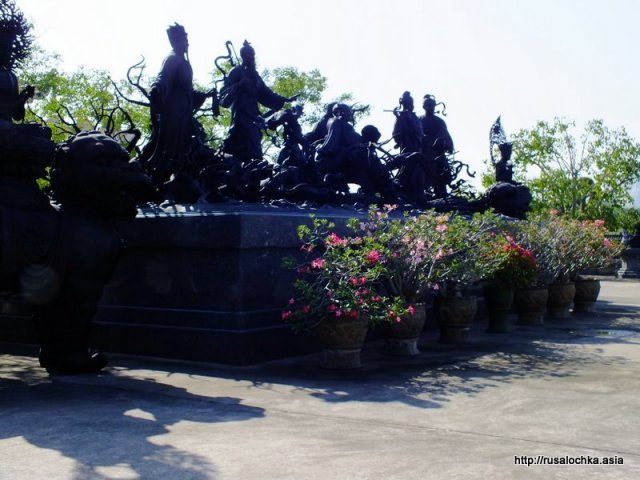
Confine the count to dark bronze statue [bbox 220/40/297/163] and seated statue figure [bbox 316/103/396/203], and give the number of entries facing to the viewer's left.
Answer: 0

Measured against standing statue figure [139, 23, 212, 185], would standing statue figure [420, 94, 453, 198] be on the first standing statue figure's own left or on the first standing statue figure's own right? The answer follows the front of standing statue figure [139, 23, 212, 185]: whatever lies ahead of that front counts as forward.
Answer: on the first standing statue figure's own left

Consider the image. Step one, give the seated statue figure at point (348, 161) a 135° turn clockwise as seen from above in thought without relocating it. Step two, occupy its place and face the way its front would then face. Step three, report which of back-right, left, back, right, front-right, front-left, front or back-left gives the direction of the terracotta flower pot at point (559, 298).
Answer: back

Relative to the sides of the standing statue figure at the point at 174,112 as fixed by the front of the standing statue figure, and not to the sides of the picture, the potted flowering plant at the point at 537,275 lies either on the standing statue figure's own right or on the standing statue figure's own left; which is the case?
on the standing statue figure's own left

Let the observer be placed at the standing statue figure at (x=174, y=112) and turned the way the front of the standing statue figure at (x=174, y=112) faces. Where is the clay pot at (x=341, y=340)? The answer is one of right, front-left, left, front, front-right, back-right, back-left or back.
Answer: front

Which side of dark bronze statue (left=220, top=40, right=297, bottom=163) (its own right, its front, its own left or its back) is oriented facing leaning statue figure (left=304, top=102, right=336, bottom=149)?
left

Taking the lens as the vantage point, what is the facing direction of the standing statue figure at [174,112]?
facing the viewer and to the right of the viewer

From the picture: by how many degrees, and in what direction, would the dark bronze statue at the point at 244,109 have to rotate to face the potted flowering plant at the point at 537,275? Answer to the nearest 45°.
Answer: approximately 45° to its left
